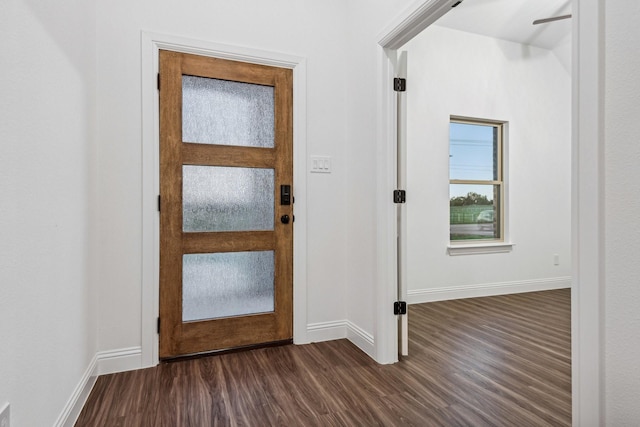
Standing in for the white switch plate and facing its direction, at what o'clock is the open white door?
The open white door is roughly at 10 o'clock from the white switch plate.

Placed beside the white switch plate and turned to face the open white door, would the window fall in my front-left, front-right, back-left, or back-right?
front-left

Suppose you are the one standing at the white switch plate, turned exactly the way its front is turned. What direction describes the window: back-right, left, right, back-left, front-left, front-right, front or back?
back-left

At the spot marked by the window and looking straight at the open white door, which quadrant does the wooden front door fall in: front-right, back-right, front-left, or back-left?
front-right

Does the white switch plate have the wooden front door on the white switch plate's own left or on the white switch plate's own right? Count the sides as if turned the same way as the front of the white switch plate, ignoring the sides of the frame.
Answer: on the white switch plate's own right

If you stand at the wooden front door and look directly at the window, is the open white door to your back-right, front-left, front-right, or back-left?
front-right

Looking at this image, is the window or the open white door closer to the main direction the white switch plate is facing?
the open white door

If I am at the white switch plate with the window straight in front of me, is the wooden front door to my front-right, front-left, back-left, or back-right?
back-left

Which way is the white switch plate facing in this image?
toward the camera

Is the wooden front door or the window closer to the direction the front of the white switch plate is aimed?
the wooden front door
